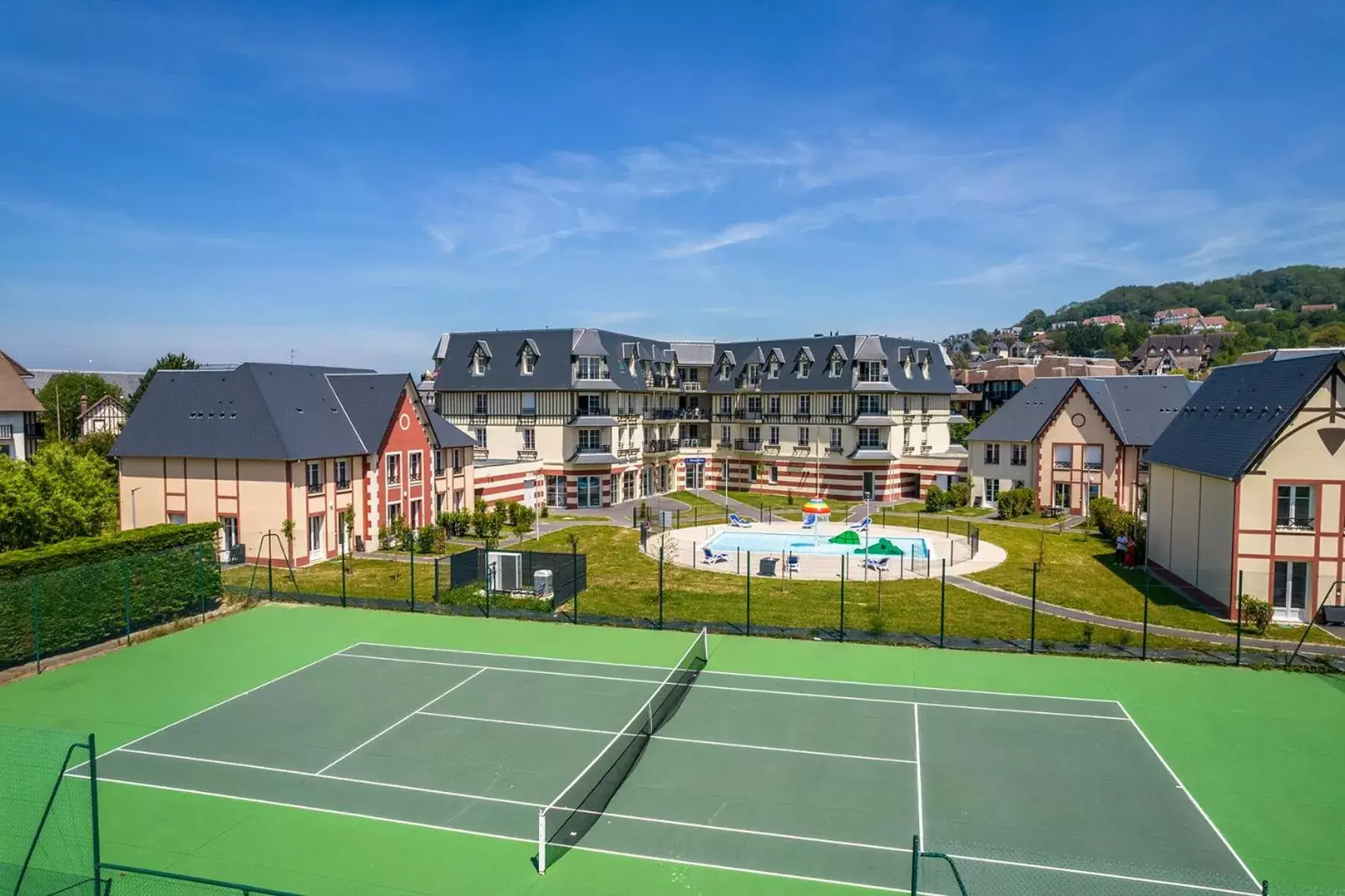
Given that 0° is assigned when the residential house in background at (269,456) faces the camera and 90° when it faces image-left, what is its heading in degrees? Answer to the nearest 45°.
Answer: approximately 315°

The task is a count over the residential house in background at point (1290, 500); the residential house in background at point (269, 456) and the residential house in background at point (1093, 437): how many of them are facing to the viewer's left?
0

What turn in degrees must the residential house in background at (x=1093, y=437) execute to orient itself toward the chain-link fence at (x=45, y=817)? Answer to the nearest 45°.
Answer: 0° — it already faces it

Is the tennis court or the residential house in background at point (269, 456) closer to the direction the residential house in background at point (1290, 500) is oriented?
the tennis court

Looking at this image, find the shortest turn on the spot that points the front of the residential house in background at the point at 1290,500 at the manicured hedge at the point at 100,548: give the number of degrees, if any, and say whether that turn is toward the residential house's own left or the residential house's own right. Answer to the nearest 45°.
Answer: approximately 90° to the residential house's own right

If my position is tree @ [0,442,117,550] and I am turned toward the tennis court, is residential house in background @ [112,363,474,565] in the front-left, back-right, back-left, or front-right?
front-left

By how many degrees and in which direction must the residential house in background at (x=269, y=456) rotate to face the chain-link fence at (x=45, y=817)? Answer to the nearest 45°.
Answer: approximately 45° to its right

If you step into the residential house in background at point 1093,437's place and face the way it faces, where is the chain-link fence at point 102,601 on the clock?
The chain-link fence is roughly at 1 o'clock from the residential house in background.

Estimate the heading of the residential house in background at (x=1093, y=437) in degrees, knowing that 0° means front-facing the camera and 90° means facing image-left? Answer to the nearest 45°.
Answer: approximately 0°

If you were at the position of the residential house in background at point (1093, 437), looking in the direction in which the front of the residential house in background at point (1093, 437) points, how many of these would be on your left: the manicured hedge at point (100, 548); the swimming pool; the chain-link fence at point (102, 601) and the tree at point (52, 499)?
0

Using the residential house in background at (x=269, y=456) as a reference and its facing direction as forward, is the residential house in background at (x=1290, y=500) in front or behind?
in front
